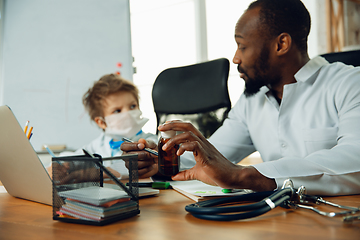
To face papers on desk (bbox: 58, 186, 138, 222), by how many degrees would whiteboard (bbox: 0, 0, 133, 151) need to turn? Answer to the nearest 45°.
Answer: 0° — it already faces it

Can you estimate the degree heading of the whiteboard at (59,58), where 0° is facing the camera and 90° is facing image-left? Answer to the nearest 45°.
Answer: approximately 0°

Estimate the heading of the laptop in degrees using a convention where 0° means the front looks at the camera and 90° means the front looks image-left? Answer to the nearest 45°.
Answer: approximately 225°
